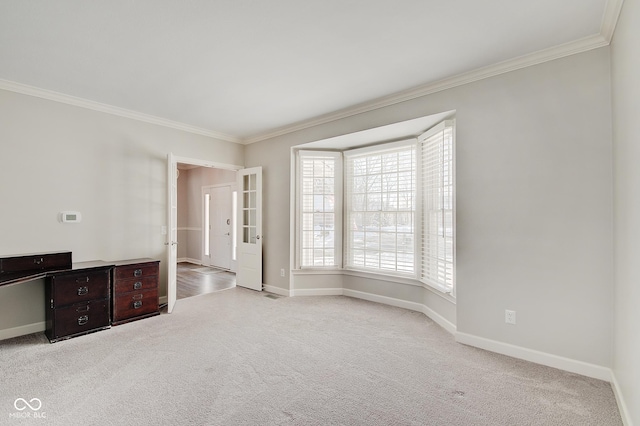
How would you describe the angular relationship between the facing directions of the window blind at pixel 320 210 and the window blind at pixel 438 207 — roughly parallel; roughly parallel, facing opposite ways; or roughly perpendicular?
roughly perpendicular

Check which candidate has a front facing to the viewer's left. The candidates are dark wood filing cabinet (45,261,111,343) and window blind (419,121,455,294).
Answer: the window blind

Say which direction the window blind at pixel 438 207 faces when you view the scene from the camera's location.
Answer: facing to the left of the viewer

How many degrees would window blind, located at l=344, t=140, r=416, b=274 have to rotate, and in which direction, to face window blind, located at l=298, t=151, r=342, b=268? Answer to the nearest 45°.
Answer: approximately 45° to its right

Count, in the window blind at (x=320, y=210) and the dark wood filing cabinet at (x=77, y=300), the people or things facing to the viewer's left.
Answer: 0

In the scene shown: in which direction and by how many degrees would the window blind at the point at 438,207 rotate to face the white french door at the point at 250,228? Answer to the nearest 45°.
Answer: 0° — it already faces it

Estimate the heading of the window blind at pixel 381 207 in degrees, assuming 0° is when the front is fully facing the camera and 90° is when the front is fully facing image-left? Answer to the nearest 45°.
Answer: approximately 45°

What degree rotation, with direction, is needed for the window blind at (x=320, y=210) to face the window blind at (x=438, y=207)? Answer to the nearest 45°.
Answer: approximately 45° to its left

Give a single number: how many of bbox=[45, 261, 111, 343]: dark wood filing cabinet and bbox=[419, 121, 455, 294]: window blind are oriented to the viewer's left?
1

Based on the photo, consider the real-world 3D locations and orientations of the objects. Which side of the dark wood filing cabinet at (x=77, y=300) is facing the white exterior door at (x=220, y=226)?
left

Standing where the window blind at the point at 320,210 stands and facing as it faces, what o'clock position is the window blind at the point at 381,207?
the window blind at the point at 381,207 is roughly at 10 o'clock from the window blind at the point at 320,210.

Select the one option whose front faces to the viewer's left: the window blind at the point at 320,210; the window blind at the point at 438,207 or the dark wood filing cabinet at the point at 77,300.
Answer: the window blind at the point at 438,207

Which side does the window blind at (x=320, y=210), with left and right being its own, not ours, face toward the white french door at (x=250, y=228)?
right

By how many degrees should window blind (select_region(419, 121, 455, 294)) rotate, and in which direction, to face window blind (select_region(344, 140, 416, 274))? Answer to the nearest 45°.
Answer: approximately 45° to its right

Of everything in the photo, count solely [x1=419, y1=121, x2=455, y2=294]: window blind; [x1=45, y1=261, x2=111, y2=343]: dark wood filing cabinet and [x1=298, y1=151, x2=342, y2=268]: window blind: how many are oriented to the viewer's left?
1
